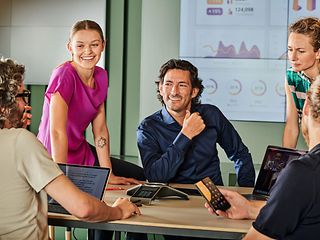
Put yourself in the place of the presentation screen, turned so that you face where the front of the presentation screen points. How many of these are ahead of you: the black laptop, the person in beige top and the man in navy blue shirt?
3

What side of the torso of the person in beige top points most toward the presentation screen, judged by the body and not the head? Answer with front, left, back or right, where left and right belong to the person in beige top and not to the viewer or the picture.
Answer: front

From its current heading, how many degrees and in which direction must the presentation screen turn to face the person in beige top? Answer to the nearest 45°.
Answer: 0° — it already faces them

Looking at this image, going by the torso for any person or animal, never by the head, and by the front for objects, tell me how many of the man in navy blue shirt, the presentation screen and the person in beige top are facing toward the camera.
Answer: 2

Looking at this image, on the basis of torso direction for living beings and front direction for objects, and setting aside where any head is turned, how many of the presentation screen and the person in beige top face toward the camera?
1

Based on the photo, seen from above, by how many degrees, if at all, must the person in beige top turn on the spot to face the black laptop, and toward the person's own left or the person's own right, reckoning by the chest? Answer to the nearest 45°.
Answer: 0° — they already face it

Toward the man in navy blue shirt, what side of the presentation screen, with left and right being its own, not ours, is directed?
front

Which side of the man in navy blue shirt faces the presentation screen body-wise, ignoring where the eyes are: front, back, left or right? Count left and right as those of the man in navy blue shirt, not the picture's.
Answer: back

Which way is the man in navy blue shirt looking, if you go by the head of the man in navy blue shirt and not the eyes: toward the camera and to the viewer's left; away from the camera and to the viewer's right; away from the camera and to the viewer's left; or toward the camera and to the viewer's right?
toward the camera and to the viewer's left

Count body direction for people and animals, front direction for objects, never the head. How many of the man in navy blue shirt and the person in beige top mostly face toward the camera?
1

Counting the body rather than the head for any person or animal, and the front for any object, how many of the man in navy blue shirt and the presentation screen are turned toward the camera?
2

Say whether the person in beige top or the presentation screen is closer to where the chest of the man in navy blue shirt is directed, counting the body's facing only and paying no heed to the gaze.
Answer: the person in beige top

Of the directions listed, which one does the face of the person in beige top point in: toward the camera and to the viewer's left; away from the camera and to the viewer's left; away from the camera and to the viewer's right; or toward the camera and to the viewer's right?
away from the camera and to the viewer's right

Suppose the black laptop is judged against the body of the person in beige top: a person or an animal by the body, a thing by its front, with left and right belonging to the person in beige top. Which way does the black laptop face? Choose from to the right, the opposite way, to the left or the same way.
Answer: the opposite way
